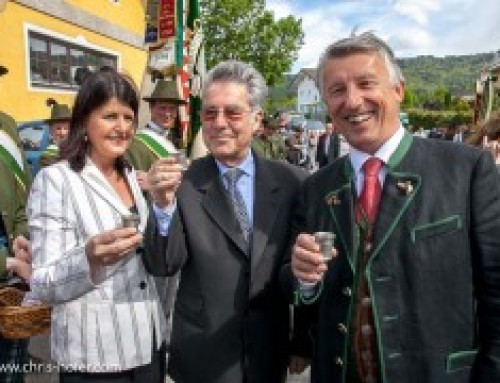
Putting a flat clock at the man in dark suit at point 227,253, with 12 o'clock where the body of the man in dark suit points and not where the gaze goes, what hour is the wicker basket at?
The wicker basket is roughly at 3 o'clock from the man in dark suit.

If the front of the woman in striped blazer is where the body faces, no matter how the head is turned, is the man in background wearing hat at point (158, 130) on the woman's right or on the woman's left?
on the woman's left

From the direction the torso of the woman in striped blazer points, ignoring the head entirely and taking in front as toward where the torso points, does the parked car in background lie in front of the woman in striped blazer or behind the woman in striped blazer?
behind

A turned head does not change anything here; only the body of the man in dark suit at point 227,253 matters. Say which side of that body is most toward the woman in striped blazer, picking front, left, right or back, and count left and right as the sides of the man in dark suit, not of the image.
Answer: right

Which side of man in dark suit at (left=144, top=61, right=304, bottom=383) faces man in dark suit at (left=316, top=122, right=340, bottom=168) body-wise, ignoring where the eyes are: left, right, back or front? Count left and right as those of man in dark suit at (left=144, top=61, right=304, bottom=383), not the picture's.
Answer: back

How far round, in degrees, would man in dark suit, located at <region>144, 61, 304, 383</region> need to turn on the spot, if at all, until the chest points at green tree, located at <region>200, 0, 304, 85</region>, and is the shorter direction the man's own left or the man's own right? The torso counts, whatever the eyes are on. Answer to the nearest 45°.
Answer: approximately 180°

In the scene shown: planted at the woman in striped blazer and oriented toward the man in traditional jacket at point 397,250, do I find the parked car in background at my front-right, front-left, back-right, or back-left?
back-left

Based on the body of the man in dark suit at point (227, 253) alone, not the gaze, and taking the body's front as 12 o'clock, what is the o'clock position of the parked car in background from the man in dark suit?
The parked car in background is roughly at 5 o'clock from the man in dark suit.

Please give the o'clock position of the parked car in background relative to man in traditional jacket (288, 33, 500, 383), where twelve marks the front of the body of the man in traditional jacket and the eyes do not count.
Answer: The parked car in background is roughly at 3 o'clock from the man in traditional jacket.

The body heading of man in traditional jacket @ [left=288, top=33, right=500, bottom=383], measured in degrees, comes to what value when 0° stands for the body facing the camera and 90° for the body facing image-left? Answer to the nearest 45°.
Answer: approximately 45°

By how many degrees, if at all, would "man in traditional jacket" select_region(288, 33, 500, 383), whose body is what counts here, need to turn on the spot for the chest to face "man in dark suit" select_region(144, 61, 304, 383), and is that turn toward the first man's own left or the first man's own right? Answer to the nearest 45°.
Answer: approximately 45° to the first man's own right
